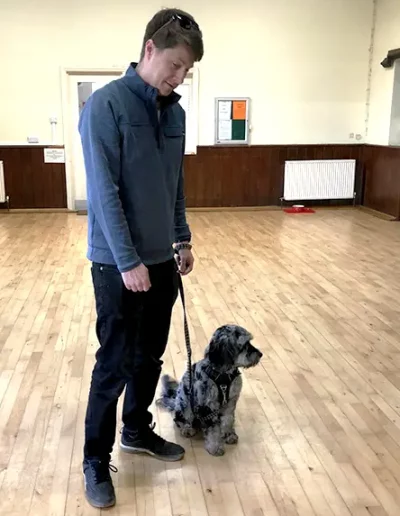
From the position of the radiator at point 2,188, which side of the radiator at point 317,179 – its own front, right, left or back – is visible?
right

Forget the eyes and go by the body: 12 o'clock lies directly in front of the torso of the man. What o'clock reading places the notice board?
The notice board is roughly at 8 o'clock from the man.

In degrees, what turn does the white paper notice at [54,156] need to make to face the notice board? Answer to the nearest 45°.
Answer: approximately 90° to its left

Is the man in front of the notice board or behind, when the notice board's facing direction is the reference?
in front

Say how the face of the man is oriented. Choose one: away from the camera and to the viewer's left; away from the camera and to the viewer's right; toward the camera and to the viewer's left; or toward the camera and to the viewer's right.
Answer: toward the camera and to the viewer's right

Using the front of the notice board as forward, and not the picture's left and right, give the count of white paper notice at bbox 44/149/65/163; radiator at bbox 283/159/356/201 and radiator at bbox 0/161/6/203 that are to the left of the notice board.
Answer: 1

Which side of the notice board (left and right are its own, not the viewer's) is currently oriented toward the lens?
front

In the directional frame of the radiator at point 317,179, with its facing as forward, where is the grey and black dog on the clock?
The grey and black dog is roughly at 12 o'clock from the radiator.

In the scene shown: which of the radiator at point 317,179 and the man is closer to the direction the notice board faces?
the man

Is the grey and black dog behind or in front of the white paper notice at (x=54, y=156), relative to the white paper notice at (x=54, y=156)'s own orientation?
in front

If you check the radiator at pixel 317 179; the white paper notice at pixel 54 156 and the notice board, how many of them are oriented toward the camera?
3

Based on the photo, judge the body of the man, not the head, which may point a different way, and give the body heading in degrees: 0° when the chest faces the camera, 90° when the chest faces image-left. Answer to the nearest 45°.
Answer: approximately 315°

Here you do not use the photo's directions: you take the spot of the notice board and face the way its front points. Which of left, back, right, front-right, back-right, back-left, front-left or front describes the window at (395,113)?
left
